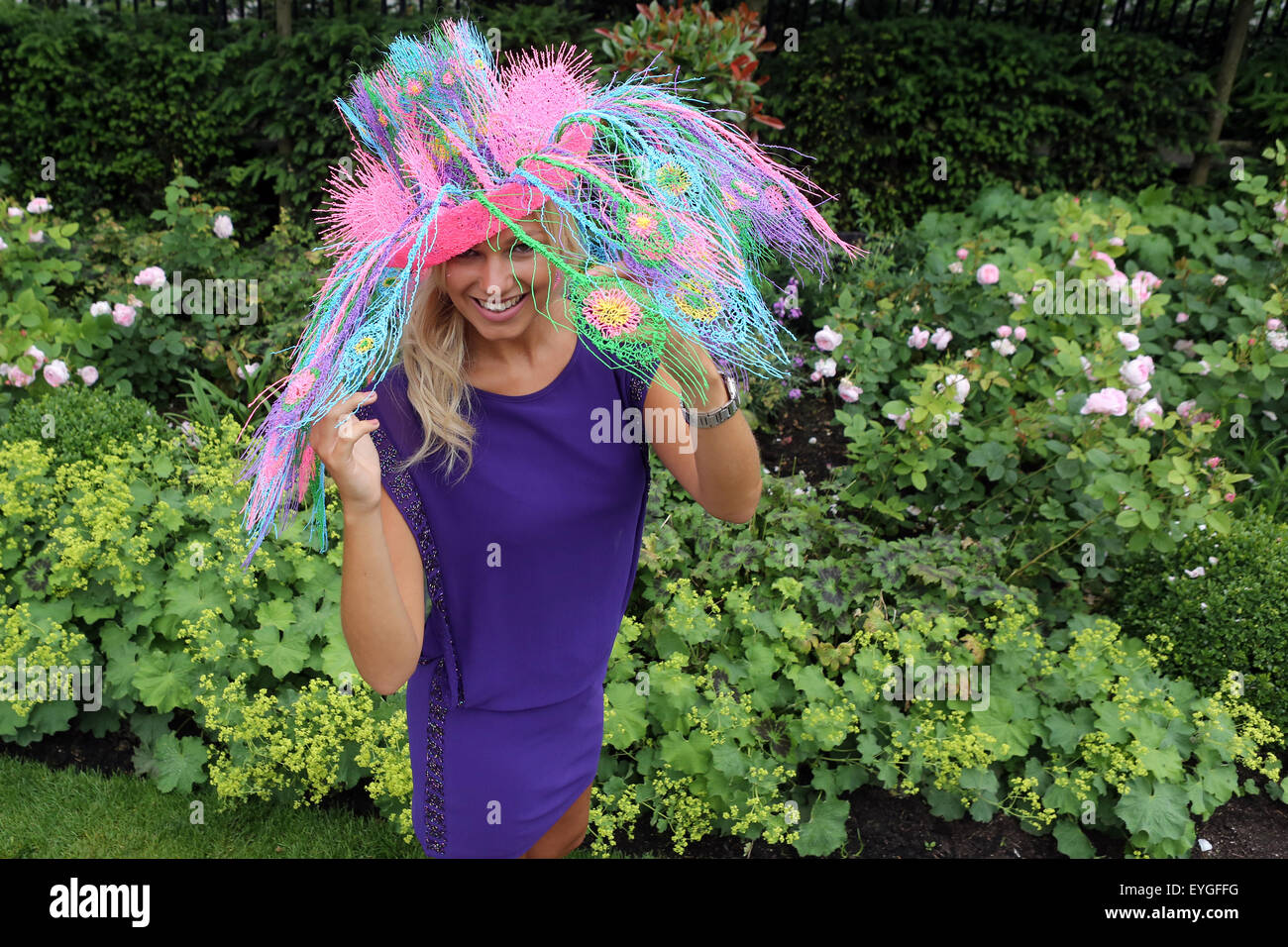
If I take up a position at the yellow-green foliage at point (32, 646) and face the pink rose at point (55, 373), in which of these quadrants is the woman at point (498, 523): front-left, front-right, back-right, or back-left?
back-right

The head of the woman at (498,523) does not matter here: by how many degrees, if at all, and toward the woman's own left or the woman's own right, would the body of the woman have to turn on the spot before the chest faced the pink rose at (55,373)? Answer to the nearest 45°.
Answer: approximately 135° to the woman's own right

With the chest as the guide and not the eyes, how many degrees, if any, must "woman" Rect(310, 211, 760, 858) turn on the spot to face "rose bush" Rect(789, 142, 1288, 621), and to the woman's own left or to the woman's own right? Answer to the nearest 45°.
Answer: approximately 135° to the woman's own left

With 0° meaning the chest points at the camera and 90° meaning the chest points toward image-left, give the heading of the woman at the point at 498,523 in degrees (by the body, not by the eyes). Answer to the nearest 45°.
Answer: approximately 0°

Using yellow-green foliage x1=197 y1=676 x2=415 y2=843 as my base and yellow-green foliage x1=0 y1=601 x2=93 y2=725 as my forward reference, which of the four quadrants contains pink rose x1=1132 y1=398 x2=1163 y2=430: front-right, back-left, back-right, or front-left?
back-right

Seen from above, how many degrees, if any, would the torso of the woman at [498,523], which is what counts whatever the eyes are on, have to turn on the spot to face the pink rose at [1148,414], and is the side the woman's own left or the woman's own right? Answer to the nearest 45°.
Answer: approximately 135° to the woman's own left

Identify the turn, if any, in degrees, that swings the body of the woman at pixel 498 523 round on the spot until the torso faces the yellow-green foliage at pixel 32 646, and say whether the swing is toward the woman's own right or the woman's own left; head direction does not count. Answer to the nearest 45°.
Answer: approximately 135° to the woman's own right
